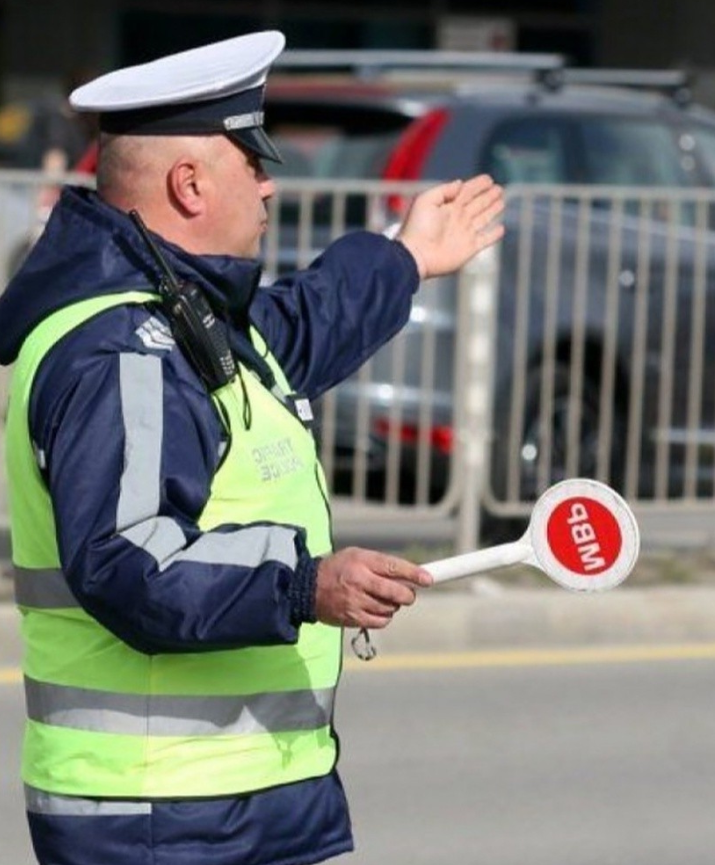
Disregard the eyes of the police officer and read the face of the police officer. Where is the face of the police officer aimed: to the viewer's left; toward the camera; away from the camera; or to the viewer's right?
to the viewer's right

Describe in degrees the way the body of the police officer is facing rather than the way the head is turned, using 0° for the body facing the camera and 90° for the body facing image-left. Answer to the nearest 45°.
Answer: approximately 270°

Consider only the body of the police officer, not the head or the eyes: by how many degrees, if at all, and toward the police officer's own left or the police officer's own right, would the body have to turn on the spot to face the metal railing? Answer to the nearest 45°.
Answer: approximately 90° to the police officer's own left
